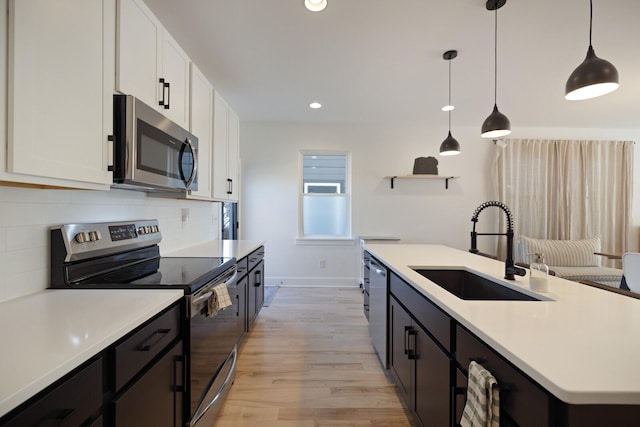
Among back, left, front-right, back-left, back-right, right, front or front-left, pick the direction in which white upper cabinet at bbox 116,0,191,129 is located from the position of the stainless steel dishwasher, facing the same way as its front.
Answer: front-left

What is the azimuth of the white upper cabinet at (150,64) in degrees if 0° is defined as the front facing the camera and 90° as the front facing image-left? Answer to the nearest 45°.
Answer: approximately 315°

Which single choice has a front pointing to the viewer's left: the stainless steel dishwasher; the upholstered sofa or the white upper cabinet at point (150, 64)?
the stainless steel dishwasher

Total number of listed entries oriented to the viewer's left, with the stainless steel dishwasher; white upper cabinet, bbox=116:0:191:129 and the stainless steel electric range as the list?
1

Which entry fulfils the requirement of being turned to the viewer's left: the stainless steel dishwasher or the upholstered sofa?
the stainless steel dishwasher

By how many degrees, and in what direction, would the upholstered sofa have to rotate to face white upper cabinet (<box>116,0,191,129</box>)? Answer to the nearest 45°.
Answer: approximately 45° to its right

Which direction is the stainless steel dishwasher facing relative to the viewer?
to the viewer's left

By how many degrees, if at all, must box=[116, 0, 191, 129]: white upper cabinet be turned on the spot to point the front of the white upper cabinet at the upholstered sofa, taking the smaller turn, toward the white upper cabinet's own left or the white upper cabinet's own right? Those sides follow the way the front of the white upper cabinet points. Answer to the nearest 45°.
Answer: approximately 45° to the white upper cabinet's own left

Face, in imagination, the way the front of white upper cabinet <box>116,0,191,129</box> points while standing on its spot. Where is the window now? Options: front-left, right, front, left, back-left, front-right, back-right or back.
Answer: left

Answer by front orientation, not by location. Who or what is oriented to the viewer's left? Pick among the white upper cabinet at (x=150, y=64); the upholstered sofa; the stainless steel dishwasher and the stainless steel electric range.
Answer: the stainless steel dishwasher

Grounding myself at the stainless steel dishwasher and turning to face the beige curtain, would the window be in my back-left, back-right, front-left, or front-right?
front-left

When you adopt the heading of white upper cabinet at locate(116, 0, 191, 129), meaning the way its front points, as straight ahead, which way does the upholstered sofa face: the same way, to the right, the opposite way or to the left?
to the right

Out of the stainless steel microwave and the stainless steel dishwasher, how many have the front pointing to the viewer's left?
1

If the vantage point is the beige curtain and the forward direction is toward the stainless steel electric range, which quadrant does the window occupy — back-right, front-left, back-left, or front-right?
front-right

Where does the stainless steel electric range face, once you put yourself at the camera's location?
facing the viewer and to the right of the viewer
